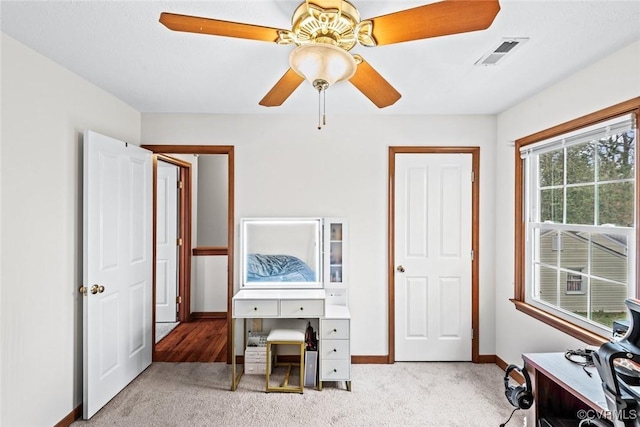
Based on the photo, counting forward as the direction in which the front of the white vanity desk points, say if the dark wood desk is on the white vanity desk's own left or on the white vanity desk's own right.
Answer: on the white vanity desk's own left

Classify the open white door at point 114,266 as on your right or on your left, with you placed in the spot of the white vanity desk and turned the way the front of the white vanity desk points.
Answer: on your right

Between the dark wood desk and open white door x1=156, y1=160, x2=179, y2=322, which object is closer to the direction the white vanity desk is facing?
the dark wood desk

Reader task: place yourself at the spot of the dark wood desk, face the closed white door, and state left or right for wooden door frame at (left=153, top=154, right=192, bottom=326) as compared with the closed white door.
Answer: left

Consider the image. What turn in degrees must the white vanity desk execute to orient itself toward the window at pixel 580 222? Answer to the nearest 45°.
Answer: approximately 90° to its left

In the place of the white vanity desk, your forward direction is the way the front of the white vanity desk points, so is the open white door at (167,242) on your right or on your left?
on your right

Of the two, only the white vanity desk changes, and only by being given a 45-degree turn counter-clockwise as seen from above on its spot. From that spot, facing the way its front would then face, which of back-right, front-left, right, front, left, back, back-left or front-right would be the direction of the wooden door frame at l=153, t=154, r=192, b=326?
back

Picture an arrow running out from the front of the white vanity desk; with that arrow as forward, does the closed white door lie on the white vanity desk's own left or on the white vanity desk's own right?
on the white vanity desk's own left

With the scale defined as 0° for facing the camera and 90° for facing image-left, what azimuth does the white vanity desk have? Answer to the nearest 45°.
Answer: approximately 0°
